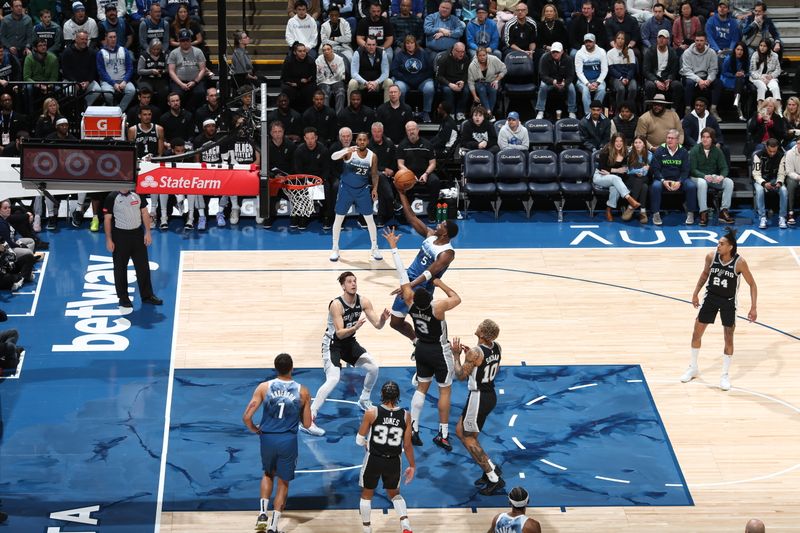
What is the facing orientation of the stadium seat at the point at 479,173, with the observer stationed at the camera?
facing the viewer

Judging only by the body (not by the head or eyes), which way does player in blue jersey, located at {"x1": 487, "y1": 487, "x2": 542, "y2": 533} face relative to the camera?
away from the camera

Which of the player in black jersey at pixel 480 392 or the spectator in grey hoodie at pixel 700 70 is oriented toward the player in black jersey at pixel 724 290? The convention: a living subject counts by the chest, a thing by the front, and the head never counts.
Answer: the spectator in grey hoodie

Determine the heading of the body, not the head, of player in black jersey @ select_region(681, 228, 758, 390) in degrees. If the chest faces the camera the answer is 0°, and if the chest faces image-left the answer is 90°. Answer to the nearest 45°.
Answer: approximately 45°

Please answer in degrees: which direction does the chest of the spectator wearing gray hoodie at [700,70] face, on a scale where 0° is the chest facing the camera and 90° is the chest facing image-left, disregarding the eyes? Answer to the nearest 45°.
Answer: approximately 0°

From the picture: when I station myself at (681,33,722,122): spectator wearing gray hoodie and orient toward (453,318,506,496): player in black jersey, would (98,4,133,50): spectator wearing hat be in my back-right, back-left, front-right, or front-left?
front-right

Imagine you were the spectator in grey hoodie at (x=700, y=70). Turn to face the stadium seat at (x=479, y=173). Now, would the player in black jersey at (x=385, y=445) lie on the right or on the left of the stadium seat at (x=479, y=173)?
left

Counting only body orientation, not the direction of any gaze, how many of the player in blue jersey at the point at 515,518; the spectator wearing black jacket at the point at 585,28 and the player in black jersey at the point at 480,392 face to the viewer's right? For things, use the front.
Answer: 0

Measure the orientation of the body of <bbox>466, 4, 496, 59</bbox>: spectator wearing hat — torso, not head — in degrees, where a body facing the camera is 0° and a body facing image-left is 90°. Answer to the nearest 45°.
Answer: approximately 0°

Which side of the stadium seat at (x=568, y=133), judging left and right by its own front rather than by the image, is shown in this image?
front

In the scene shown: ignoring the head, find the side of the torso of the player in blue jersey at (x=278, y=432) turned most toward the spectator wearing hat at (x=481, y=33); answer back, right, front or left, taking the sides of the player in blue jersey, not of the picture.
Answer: front

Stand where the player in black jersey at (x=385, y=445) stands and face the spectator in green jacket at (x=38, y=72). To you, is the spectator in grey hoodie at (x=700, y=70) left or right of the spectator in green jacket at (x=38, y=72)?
right

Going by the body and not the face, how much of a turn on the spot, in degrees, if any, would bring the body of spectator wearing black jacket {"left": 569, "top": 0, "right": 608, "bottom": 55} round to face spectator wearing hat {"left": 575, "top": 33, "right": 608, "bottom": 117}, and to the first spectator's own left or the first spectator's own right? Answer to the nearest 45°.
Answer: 0° — they already face them

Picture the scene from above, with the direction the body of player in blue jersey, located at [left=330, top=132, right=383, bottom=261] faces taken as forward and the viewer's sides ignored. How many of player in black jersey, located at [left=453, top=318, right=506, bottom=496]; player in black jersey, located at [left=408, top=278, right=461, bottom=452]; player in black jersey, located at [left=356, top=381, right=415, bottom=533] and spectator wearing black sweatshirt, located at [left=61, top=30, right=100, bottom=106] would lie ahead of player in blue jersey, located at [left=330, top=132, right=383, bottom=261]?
3

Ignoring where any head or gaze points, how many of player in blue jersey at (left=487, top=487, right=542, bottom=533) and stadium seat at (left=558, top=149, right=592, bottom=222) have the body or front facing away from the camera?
1

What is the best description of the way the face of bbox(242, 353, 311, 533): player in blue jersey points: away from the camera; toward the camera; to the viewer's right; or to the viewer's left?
away from the camera

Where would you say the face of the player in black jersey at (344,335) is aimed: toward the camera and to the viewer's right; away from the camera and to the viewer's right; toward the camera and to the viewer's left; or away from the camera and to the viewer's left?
toward the camera and to the viewer's right

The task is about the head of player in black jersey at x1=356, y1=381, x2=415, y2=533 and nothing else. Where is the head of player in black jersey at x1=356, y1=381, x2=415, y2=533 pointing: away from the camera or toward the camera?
away from the camera

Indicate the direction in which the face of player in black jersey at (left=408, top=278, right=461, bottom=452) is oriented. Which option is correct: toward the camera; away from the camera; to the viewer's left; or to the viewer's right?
away from the camera

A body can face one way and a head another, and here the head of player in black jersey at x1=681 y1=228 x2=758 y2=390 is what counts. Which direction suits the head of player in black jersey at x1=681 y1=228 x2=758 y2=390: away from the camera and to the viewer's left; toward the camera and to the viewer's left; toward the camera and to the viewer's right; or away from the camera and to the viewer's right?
toward the camera and to the viewer's left

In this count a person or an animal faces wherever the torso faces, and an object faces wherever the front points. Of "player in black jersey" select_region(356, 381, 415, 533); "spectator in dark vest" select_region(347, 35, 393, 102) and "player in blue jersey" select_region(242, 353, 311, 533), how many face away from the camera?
2
